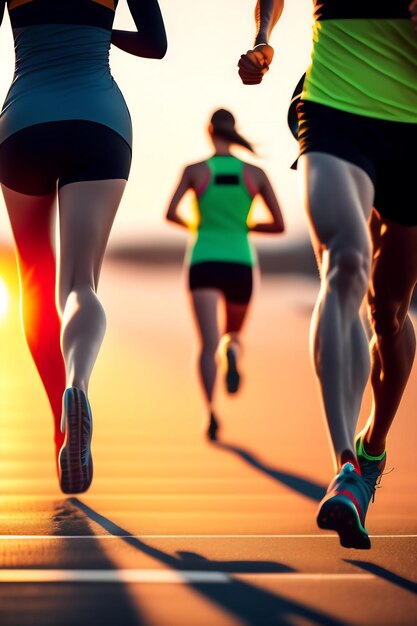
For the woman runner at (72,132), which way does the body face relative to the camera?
away from the camera

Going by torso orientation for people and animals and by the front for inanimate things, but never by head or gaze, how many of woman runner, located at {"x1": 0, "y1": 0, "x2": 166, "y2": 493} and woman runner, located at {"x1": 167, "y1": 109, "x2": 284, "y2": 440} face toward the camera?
0

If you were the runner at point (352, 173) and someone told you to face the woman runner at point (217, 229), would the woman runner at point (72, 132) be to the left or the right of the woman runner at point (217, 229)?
left

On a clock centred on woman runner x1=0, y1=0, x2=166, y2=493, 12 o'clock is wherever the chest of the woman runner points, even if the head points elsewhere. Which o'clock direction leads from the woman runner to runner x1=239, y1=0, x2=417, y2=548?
The runner is roughly at 4 o'clock from the woman runner.

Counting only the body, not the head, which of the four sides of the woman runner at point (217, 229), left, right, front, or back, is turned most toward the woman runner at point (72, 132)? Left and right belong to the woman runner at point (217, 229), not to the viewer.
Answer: back

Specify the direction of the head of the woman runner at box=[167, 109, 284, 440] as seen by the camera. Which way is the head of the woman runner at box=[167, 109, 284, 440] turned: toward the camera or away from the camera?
away from the camera

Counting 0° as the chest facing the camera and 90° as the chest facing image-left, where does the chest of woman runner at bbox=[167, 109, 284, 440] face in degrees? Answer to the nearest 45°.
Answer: approximately 180°

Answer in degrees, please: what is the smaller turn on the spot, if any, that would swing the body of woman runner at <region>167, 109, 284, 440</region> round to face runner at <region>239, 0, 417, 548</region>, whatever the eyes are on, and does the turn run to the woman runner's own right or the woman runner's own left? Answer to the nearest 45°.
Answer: approximately 180°
